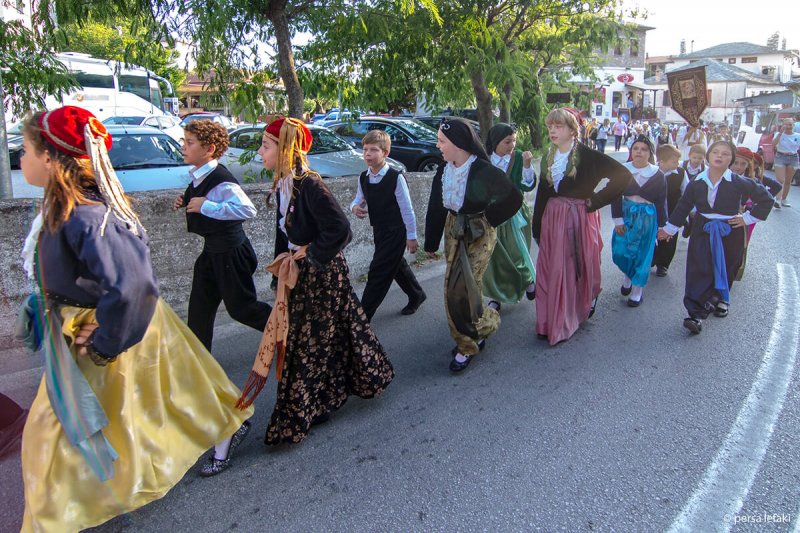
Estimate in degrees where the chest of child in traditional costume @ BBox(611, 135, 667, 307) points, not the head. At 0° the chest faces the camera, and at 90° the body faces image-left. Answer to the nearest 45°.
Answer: approximately 45°

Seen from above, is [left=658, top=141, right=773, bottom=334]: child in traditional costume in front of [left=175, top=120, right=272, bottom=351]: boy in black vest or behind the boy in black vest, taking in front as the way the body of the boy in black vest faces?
behind

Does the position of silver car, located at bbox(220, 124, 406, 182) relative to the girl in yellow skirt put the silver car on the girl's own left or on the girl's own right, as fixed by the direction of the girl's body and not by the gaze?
on the girl's own right

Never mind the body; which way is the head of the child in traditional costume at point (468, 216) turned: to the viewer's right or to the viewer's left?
to the viewer's left

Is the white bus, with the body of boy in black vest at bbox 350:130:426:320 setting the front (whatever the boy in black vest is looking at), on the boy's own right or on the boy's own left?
on the boy's own right

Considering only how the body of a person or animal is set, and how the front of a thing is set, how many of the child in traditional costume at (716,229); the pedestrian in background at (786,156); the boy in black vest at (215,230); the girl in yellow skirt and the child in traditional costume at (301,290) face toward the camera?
2

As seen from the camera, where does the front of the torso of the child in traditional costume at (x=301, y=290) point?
to the viewer's left
